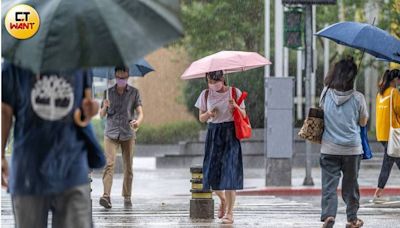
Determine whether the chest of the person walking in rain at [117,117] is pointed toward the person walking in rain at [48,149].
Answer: yes

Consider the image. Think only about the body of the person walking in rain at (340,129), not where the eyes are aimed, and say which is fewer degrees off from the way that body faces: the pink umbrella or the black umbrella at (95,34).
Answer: the pink umbrella

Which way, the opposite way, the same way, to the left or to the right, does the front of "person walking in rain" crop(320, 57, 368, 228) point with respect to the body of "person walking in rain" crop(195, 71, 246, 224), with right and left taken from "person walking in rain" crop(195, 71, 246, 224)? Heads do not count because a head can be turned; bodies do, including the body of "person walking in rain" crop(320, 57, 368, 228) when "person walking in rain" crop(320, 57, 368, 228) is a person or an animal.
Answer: the opposite way

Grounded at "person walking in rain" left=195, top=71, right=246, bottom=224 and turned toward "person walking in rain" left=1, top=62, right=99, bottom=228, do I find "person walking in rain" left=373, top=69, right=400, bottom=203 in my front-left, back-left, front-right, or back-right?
back-left

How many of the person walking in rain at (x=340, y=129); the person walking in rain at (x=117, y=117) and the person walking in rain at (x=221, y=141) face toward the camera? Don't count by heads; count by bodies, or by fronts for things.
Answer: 2

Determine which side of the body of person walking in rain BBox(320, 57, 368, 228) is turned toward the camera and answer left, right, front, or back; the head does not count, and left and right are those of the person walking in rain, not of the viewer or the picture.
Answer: back

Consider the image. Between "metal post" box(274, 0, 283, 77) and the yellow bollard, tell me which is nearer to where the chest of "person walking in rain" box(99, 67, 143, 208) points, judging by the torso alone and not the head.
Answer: the yellow bollard
